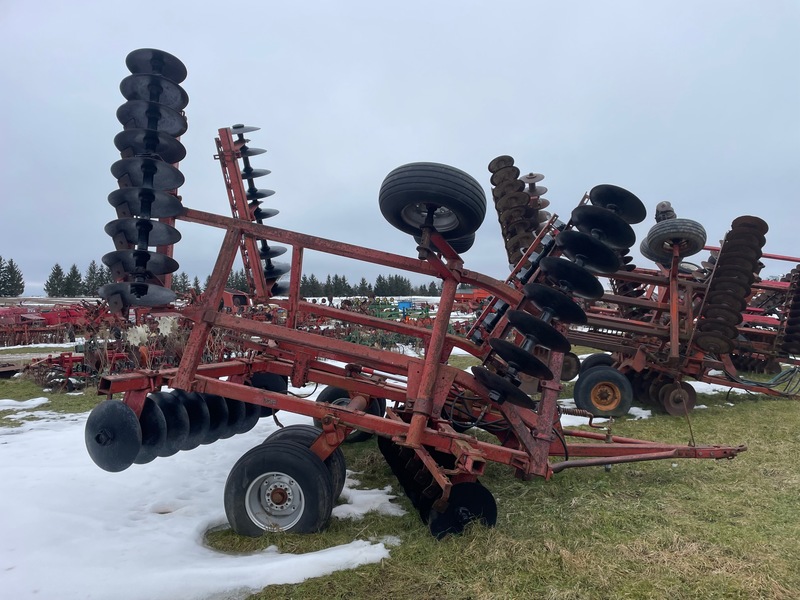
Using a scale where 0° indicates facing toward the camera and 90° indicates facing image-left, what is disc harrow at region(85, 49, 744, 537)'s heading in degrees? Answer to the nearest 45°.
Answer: approximately 270°
